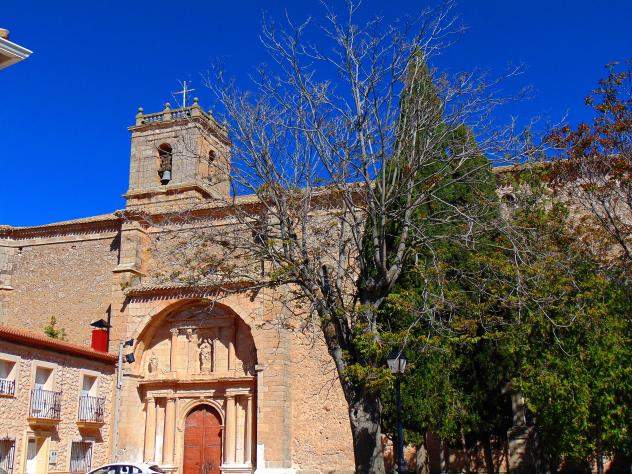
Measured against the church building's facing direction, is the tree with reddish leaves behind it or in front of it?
in front

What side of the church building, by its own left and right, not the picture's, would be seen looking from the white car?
front

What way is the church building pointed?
toward the camera
